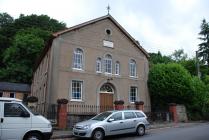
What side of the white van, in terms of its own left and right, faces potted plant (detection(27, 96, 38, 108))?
left

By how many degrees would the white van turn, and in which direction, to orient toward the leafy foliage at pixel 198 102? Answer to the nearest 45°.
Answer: approximately 45° to its left

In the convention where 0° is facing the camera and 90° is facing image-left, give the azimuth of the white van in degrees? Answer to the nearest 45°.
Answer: approximately 270°

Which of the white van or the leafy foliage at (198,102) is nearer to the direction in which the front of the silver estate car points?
the white van

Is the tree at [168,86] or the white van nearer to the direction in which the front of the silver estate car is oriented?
the white van

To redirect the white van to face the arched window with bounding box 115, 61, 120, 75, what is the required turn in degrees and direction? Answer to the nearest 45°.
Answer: approximately 45° to its left

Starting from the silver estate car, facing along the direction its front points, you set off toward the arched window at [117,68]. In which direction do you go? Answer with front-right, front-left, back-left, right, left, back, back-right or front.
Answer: back-right

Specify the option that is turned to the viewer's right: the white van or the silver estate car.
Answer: the white van

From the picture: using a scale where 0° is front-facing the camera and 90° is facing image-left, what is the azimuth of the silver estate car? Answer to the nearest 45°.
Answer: approximately 45°

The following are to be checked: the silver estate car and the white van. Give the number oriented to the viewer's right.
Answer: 1
